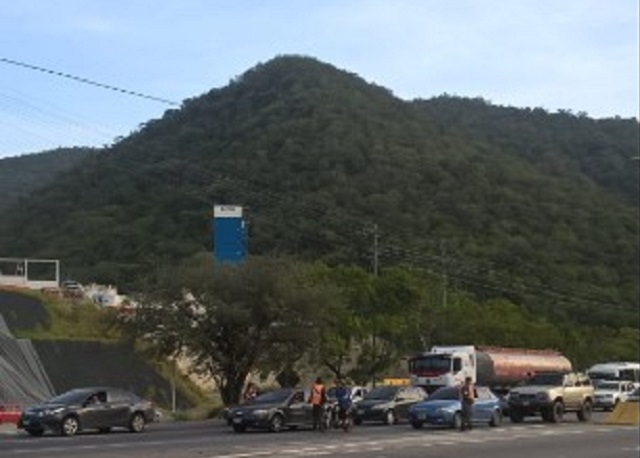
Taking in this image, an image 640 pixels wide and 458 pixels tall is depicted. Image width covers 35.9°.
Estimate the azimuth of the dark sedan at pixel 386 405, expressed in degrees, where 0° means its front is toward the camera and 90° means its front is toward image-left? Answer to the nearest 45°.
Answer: approximately 45°

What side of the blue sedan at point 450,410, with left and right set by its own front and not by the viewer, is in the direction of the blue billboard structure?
right

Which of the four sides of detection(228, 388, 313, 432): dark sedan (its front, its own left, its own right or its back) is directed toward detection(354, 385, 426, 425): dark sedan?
back

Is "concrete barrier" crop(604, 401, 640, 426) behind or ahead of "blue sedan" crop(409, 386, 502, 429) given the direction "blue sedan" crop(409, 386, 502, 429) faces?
behind

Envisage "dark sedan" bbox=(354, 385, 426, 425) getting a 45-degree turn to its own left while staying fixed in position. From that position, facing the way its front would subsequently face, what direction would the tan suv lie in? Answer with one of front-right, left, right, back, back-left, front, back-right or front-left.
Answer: left

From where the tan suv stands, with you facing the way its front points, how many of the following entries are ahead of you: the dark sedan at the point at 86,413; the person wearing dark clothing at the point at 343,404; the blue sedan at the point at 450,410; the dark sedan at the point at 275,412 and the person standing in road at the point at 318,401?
5

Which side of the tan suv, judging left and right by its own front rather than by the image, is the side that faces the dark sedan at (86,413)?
front

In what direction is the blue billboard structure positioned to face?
toward the camera

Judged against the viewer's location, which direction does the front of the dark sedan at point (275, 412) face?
facing the viewer and to the left of the viewer

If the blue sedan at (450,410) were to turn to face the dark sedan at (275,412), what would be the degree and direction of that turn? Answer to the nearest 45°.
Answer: approximately 45° to its right

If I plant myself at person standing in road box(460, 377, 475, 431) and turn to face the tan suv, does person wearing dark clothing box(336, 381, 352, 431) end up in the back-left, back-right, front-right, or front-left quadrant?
back-left

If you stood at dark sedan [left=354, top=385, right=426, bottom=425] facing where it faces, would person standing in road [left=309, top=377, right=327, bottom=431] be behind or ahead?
ahead

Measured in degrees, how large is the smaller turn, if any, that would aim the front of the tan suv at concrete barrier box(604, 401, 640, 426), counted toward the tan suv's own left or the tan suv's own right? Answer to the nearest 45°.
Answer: approximately 135° to the tan suv's own left

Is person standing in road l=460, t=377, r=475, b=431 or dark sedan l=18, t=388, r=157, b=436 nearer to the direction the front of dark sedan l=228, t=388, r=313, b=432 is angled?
the dark sedan

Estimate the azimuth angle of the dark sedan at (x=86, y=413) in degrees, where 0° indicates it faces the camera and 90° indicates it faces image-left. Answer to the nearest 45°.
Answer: approximately 45°

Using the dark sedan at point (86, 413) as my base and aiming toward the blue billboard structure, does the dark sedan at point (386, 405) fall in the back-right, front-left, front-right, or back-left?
front-right

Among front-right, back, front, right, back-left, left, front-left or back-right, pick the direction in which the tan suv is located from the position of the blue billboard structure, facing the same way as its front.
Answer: front-left

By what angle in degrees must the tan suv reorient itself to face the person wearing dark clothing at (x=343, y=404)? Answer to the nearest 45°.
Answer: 0° — it already faces them

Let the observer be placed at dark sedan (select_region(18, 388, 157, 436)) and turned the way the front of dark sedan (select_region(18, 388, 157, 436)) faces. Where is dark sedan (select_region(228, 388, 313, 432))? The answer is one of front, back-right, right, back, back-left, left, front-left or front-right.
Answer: back-left
